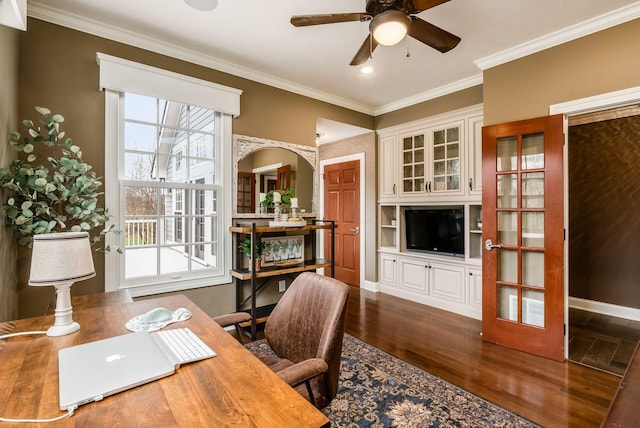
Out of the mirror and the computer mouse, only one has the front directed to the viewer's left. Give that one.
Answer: the computer mouse

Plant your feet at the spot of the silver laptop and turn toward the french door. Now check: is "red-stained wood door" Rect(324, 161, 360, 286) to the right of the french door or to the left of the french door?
left

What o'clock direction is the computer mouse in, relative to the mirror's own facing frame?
The computer mouse is roughly at 2 o'clock from the mirror.

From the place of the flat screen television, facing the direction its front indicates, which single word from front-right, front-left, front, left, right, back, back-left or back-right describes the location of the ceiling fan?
front-left

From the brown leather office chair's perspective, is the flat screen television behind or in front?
behind

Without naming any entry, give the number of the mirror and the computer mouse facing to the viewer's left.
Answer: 1

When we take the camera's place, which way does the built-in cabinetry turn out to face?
facing the viewer and to the left of the viewer

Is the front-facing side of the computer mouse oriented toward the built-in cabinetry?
no

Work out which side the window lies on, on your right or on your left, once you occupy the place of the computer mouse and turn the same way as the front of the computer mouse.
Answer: on your right

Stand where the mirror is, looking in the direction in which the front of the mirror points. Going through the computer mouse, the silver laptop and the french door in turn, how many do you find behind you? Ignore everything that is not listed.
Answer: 0

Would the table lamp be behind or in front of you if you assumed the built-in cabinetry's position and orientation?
in front

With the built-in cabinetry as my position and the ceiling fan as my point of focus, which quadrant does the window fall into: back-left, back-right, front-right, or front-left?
front-right

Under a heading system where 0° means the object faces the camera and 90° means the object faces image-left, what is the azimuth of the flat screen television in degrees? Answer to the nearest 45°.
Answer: approximately 45°

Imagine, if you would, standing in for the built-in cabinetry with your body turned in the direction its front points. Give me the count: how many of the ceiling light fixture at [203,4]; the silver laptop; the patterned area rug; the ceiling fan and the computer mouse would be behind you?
0

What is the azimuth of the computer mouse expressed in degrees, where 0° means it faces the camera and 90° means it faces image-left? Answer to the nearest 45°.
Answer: approximately 90°

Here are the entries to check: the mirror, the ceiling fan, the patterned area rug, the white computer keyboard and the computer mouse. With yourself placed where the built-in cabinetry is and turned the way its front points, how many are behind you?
0
